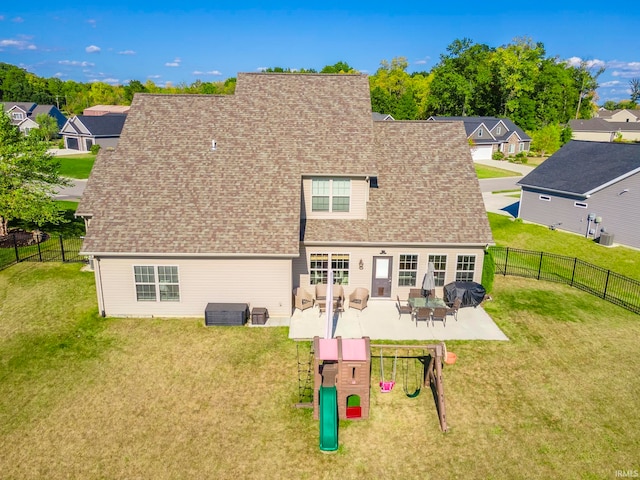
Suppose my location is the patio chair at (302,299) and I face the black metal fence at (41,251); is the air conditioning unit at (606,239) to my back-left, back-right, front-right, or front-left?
back-right

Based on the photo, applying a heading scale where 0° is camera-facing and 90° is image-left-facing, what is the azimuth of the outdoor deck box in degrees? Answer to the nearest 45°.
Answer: approximately 0°

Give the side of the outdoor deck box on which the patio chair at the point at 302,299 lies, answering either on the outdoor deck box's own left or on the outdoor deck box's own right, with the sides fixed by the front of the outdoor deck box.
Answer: on the outdoor deck box's own left

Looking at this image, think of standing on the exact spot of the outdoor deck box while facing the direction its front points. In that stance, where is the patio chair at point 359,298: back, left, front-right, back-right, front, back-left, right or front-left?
left

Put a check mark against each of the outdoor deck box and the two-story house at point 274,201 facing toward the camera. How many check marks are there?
1

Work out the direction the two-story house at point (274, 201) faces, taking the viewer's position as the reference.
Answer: facing away from the viewer

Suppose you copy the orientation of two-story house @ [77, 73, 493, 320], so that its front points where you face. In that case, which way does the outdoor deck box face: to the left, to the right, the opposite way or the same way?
the opposite way

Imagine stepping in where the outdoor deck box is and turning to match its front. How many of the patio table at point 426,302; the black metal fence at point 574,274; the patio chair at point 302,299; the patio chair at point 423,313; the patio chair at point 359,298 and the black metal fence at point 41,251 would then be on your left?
5

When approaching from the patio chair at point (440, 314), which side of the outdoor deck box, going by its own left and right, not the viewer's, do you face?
left
